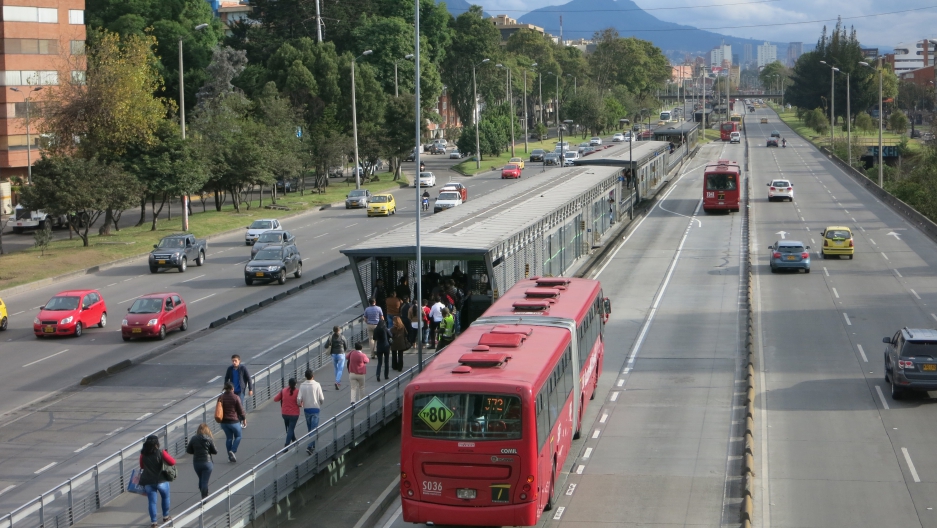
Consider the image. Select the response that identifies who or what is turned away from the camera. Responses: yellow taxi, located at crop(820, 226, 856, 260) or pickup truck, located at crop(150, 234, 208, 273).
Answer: the yellow taxi

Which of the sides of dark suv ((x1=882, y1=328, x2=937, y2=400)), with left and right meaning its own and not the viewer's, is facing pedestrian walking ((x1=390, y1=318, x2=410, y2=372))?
left

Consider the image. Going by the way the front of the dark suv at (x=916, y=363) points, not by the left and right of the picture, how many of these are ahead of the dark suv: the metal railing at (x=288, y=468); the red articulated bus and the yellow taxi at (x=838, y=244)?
1

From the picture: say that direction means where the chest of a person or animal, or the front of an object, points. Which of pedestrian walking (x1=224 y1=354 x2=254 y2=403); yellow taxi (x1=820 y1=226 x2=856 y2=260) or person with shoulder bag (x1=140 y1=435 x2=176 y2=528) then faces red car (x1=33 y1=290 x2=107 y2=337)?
the person with shoulder bag

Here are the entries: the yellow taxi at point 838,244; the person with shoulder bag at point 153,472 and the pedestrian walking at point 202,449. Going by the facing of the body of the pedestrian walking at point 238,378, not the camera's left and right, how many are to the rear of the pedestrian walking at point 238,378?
1

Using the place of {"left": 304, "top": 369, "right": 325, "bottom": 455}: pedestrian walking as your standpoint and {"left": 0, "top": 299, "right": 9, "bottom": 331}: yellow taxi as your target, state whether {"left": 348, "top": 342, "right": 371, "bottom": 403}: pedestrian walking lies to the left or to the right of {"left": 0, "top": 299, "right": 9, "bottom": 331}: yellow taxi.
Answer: right

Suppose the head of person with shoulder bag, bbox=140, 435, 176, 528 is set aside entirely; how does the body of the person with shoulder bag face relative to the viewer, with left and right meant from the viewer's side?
facing away from the viewer

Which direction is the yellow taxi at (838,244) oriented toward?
away from the camera

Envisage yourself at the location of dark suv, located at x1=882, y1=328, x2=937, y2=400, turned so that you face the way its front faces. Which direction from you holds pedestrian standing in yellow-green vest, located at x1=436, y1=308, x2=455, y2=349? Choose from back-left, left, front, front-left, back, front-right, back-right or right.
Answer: left

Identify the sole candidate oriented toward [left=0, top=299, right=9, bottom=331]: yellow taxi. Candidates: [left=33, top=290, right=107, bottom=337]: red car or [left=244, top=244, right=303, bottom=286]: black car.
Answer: the black car

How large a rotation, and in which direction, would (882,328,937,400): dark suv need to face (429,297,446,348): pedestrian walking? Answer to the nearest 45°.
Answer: approximately 90° to its left

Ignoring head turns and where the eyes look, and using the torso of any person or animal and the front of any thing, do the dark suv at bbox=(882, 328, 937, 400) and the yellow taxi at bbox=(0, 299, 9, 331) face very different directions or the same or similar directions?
very different directions

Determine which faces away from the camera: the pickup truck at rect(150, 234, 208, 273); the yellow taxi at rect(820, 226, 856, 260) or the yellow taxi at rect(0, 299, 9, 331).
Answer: the yellow taxi at rect(820, 226, 856, 260)

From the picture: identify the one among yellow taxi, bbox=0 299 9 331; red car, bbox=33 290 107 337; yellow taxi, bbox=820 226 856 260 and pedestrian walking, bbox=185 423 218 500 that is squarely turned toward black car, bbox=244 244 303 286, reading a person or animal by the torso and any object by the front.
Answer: the pedestrian walking

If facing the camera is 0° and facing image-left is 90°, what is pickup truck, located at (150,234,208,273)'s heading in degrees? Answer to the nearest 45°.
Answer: approximately 45°

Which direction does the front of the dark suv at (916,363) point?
away from the camera
